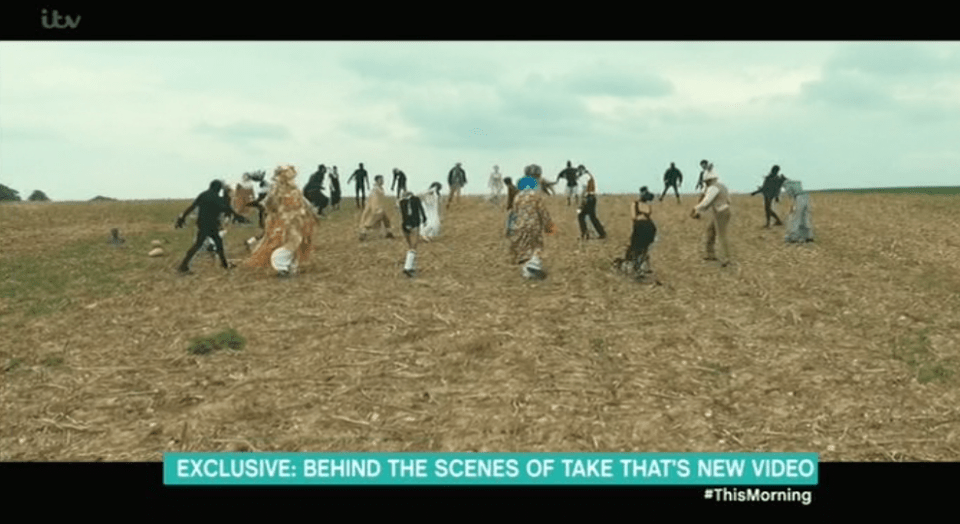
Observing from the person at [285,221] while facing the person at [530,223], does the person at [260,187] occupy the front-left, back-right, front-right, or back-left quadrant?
back-left

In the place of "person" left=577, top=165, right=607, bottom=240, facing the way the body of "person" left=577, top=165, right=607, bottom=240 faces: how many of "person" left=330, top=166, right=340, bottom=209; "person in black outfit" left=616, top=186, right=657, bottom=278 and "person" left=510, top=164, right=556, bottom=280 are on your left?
2

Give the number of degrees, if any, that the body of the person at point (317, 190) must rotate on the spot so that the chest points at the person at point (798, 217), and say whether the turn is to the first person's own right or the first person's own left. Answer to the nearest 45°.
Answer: approximately 45° to the first person's own right

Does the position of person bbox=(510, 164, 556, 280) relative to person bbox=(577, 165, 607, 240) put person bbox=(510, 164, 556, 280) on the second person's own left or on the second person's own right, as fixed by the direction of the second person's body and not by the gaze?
on the second person's own left
